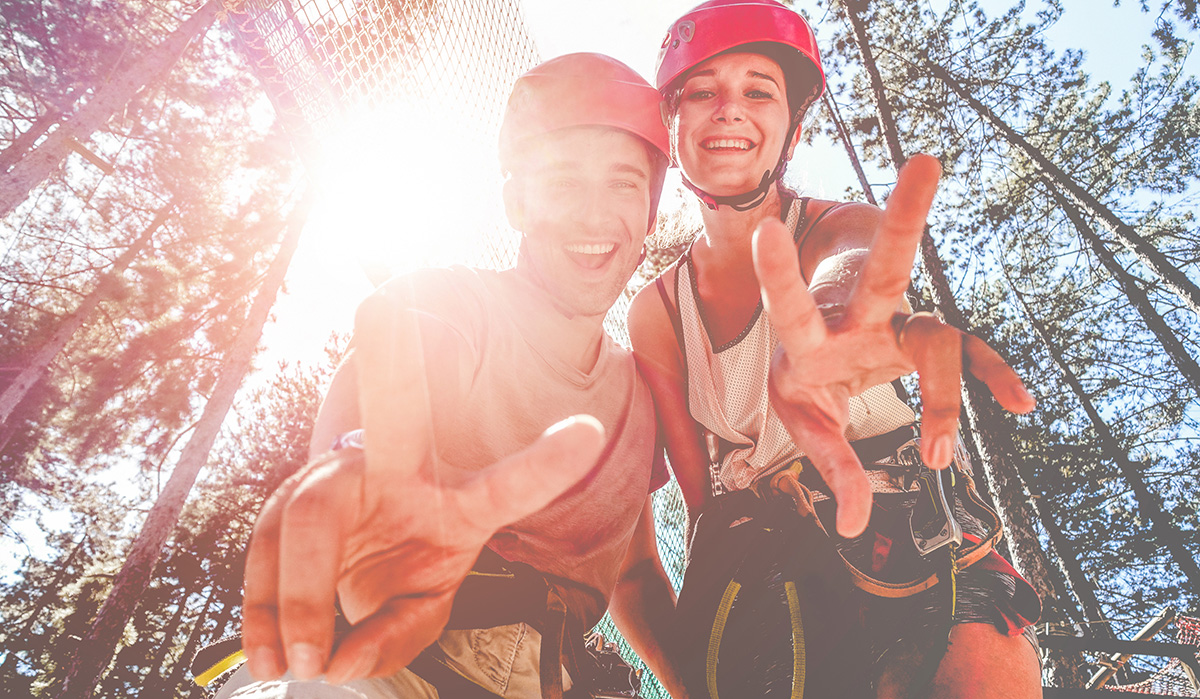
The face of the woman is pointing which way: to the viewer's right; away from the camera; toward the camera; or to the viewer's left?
toward the camera

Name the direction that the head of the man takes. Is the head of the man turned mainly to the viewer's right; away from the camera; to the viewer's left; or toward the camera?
toward the camera

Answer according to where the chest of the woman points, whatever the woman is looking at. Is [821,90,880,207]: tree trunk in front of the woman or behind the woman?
behind

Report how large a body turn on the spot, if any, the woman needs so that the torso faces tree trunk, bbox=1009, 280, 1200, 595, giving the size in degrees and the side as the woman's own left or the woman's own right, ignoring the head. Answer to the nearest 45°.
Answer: approximately 180°

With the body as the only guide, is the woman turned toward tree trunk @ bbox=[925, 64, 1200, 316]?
no

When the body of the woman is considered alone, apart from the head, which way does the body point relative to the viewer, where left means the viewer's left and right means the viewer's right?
facing the viewer

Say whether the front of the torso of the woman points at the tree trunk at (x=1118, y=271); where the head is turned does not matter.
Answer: no

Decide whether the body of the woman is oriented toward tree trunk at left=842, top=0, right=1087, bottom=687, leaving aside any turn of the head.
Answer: no
